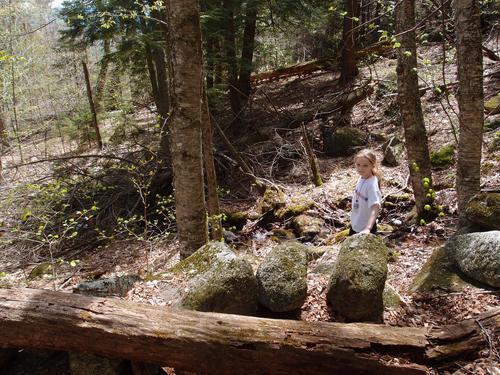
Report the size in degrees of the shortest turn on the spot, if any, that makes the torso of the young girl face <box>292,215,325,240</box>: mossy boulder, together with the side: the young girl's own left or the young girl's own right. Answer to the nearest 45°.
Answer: approximately 135° to the young girl's own right

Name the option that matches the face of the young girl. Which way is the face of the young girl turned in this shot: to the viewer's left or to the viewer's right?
to the viewer's left

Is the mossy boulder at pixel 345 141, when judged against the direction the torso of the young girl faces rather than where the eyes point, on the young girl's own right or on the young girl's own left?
on the young girl's own right

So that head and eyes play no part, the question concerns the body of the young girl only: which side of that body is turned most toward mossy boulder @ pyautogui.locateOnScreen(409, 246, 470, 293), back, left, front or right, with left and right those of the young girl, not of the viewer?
left

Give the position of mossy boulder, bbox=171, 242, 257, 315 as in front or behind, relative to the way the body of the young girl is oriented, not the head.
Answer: in front

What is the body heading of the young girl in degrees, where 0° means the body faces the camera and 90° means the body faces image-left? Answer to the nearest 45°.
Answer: approximately 45°

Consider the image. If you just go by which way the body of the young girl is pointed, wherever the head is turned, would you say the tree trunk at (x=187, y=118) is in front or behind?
in front
